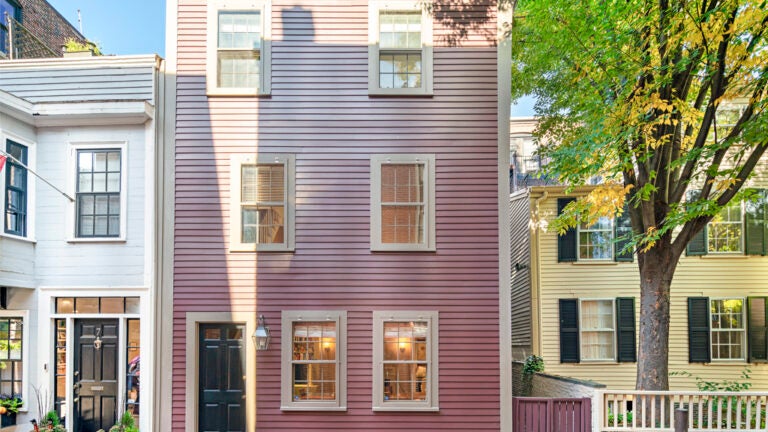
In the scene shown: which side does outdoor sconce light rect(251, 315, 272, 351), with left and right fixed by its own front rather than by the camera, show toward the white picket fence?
left

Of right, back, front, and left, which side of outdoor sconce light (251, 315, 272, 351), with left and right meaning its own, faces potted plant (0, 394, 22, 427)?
right

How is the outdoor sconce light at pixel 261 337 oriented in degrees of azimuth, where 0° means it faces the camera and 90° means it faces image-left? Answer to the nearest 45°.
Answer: approximately 0°
